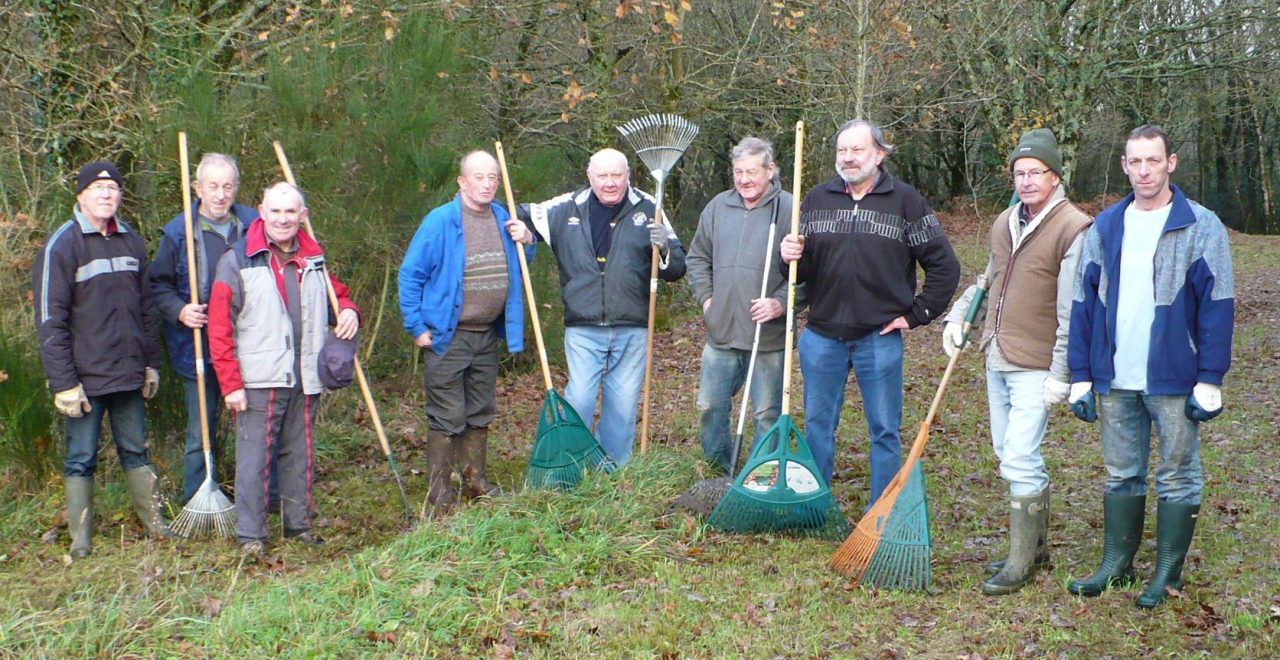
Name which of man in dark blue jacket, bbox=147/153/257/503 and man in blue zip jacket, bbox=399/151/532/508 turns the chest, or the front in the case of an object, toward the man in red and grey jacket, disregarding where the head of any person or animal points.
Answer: the man in dark blue jacket

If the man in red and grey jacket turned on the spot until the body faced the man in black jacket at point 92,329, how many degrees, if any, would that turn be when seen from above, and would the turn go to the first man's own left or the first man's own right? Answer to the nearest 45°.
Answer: approximately 135° to the first man's own right

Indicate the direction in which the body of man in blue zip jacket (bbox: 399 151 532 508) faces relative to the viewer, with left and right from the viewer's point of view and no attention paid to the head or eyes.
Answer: facing the viewer and to the right of the viewer

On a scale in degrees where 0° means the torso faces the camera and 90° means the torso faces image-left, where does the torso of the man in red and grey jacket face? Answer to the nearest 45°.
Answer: approximately 315°

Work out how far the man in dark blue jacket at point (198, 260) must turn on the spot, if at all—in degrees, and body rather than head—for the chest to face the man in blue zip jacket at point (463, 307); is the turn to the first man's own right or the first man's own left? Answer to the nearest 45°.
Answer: approximately 45° to the first man's own left

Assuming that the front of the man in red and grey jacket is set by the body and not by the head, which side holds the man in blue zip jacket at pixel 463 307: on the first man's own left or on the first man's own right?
on the first man's own left

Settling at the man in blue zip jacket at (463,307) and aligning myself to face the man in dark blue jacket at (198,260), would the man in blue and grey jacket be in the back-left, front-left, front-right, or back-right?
back-left

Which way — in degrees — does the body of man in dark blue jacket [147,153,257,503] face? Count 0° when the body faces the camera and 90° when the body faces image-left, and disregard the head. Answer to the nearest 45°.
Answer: approximately 315°
